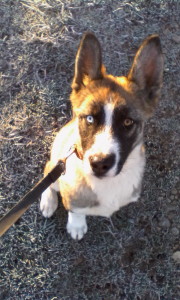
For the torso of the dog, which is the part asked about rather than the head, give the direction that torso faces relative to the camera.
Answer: toward the camera

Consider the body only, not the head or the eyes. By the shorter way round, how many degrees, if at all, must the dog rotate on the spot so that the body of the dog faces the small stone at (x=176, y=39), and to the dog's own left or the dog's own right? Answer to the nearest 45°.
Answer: approximately 180°
